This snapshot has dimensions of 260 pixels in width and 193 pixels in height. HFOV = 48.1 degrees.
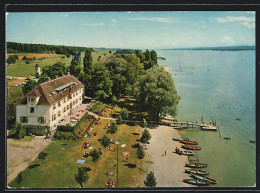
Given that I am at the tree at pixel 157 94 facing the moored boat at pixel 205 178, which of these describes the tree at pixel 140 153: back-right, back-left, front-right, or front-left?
front-right

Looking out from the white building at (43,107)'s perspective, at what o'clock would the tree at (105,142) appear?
The tree is roughly at 11 o'clock from the white building.

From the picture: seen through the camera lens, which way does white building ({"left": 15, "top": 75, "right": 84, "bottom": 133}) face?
facing the viewer and to the right of the viewer

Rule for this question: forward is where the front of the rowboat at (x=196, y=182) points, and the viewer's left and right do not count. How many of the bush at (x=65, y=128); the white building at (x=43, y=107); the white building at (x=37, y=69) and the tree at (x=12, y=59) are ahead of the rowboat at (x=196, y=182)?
4

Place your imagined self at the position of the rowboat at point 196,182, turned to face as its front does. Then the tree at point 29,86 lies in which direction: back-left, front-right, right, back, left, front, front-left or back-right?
front

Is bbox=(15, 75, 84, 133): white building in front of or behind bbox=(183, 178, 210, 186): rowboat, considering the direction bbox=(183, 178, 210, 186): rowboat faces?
in front

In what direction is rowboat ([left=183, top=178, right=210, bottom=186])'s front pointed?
to the viewer's left

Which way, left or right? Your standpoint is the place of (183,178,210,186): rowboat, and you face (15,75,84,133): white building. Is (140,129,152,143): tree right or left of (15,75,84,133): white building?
right
